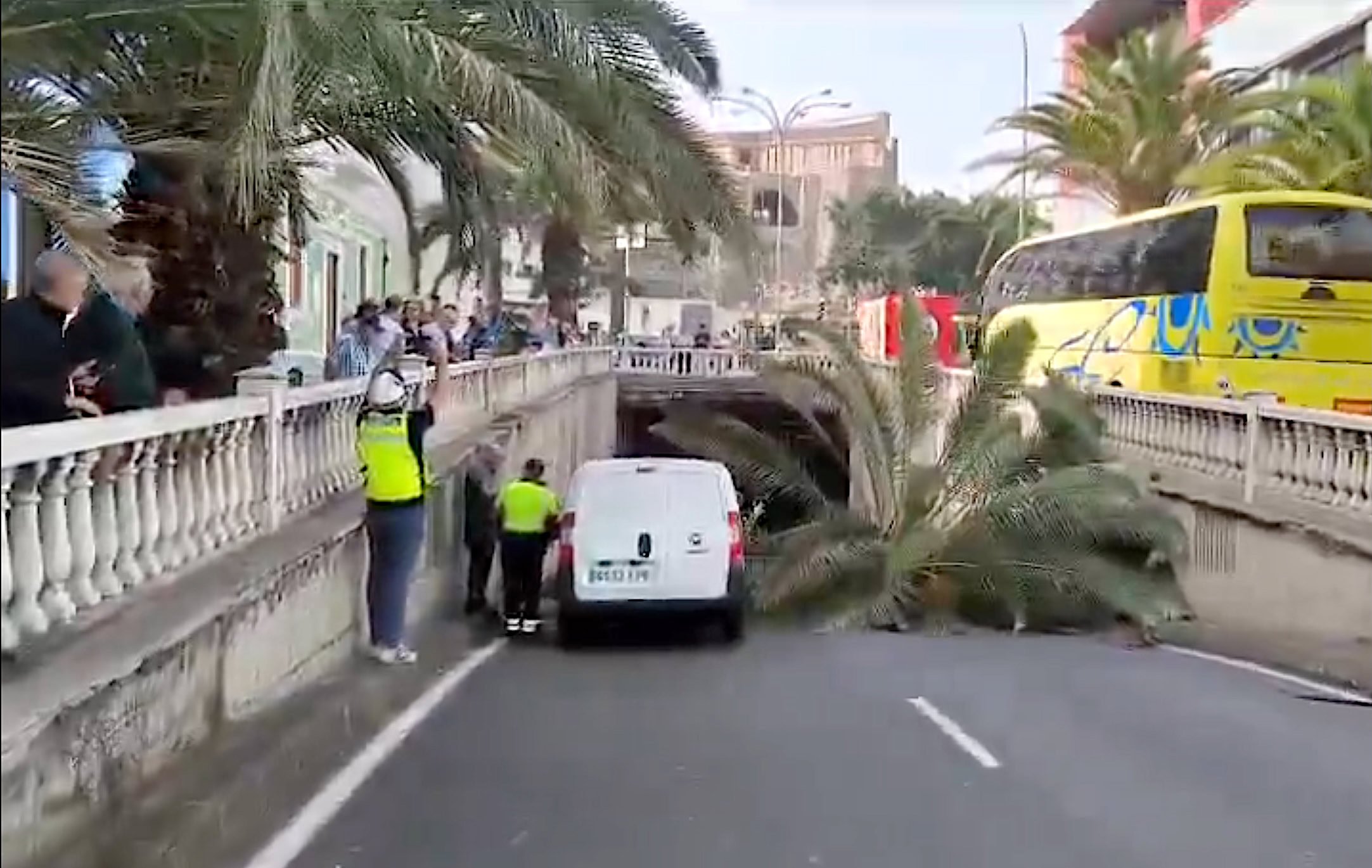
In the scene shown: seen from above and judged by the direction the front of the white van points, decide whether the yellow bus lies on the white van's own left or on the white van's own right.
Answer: on the white van's own right

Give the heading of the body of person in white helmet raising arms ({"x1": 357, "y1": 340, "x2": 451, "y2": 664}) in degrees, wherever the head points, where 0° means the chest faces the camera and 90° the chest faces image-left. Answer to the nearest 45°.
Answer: approximately 225°

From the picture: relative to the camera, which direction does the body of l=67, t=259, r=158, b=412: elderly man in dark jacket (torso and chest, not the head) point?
to the viewer's right

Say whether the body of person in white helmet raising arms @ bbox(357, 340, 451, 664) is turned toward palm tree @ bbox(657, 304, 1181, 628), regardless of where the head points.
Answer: yes

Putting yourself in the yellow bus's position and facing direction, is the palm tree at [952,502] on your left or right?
on your left

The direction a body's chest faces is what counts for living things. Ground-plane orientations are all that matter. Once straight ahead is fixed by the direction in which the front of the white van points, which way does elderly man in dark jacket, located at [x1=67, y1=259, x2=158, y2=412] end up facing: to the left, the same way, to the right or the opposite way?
to the right

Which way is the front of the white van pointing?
away from the camera

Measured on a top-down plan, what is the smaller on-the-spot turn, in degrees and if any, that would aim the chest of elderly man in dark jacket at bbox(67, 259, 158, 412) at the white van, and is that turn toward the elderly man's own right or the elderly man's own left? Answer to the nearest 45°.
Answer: approximately 45° to the elderly man's own left

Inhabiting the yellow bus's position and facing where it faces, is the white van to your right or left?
on your left

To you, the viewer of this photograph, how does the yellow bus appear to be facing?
facing away from the viewer and to the left of the viewer
